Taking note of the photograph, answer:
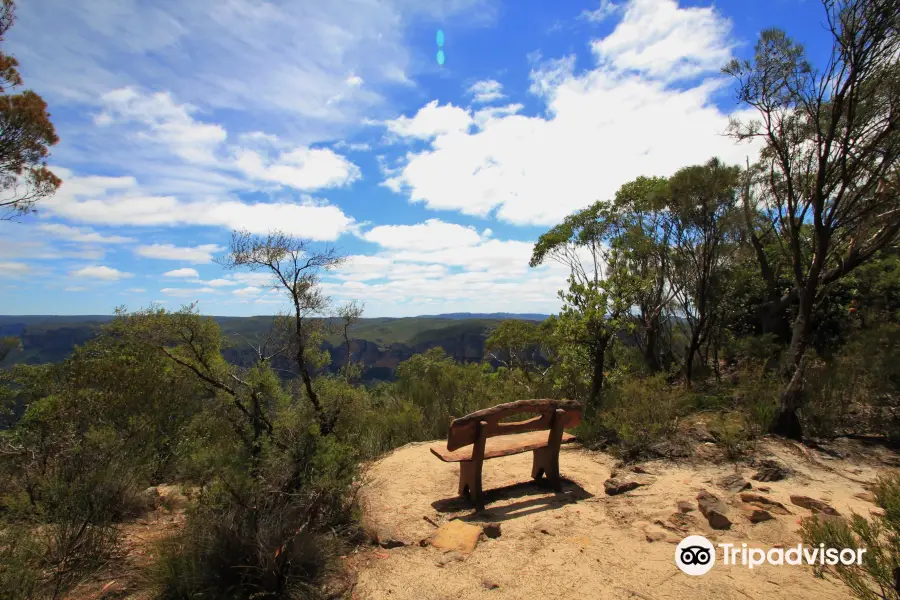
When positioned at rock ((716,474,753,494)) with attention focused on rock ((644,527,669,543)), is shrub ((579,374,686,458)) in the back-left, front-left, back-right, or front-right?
back-right

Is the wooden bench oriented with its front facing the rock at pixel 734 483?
no

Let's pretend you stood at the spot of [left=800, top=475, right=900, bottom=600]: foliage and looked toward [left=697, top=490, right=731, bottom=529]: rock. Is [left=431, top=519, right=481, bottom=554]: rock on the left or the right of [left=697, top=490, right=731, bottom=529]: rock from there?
left

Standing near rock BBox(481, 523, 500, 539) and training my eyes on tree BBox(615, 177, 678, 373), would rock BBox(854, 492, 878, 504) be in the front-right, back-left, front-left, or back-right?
front-right

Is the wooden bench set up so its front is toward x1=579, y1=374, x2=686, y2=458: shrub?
no

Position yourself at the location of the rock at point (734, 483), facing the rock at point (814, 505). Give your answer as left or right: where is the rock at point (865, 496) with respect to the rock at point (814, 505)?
left

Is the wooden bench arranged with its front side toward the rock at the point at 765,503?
no
